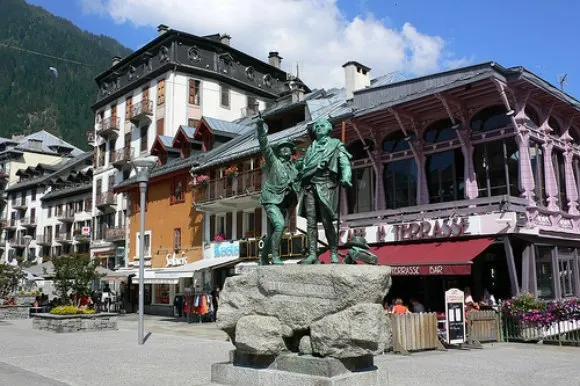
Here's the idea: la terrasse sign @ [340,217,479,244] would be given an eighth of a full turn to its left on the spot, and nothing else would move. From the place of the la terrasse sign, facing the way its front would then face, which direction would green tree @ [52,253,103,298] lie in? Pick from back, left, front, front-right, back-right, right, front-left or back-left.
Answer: right

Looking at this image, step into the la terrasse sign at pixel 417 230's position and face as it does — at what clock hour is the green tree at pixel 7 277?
The green tree is roughly at 2 o'clock from the la terrasse sign.

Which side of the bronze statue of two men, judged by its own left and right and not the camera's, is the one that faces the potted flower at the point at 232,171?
back

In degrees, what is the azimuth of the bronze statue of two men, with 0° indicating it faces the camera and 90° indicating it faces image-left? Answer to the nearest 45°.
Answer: approximately 0°

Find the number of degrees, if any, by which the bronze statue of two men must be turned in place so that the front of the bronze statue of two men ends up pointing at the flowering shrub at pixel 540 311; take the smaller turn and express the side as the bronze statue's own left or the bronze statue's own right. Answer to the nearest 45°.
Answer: approximately 135° to the bronze statue's own left

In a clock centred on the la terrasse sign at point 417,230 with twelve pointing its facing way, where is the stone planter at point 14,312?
The stone planter is roughly at 2 o'clock from the la terrasse sign.

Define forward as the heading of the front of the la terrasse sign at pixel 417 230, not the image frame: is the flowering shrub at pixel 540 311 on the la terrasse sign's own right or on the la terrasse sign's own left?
on the la terrasse sign's own left

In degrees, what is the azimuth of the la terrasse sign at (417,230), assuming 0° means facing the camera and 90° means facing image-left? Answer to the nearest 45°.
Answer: approximately 45°

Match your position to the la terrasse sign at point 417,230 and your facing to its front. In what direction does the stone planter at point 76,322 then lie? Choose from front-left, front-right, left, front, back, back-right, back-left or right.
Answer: front-right

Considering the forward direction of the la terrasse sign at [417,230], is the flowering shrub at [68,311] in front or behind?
in front

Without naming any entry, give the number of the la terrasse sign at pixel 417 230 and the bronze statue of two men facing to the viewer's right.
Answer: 0
